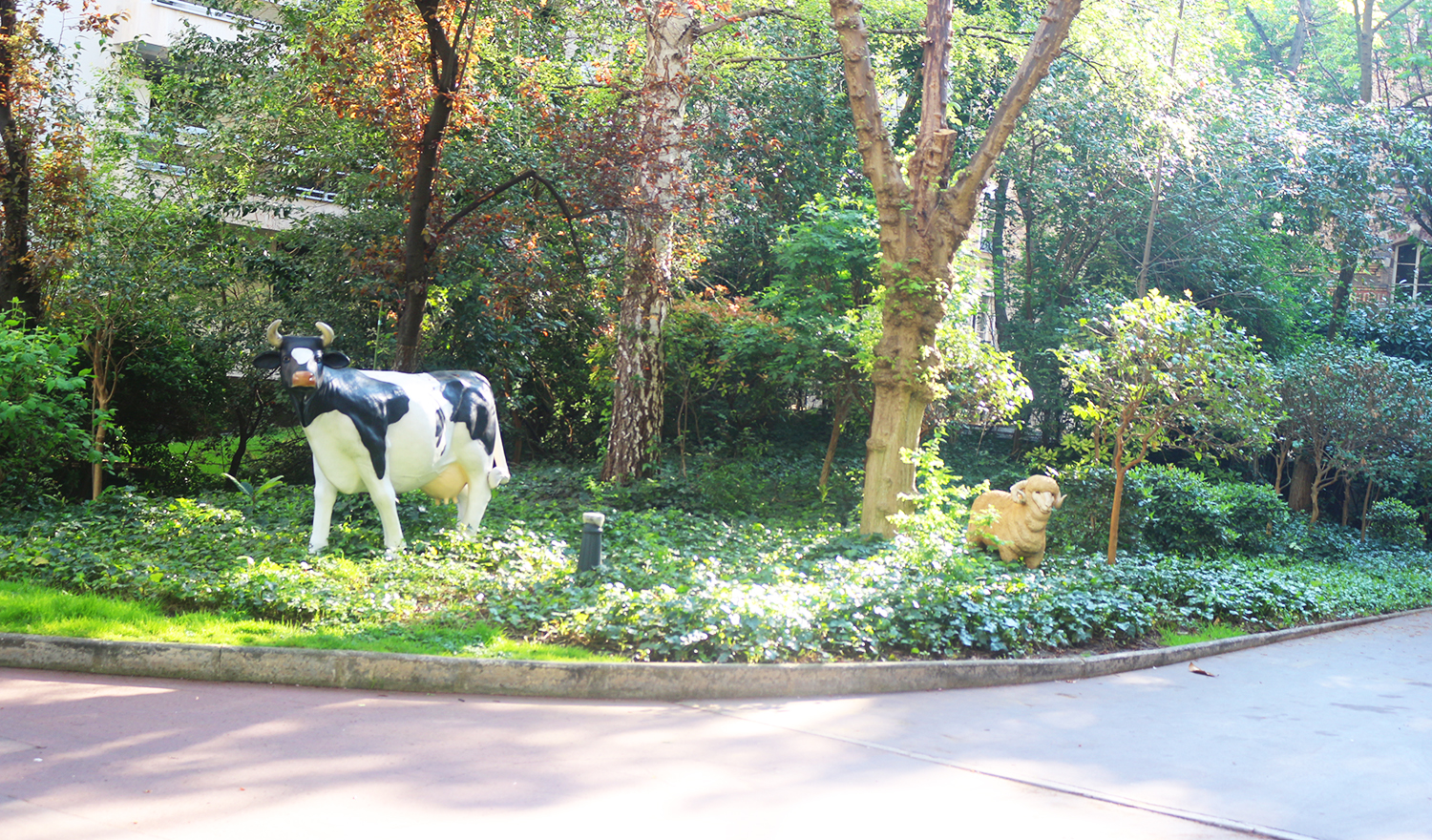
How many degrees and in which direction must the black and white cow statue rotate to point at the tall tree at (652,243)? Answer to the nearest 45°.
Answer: approximately 180°

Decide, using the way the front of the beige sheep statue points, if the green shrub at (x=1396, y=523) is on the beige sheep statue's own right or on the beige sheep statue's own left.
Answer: on the beige sheep statue's own left

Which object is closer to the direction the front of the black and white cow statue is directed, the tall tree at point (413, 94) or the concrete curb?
the concrete curb

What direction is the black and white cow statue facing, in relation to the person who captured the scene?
facing the viewer and to the left of the viewer

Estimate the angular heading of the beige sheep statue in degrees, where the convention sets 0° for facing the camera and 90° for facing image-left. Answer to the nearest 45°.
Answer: approximately 315°

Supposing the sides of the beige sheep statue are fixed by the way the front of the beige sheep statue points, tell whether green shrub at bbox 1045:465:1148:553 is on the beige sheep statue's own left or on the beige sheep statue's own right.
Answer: on the beige sheep statue's own left

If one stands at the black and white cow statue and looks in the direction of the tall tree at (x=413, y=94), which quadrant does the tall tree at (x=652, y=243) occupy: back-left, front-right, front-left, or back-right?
front-right

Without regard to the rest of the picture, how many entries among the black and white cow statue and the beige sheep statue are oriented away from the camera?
0

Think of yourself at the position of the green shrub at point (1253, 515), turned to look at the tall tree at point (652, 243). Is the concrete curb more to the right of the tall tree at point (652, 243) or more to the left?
left
